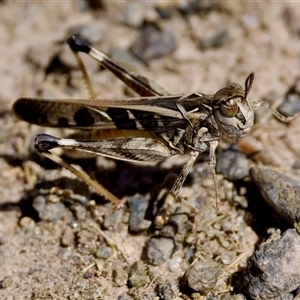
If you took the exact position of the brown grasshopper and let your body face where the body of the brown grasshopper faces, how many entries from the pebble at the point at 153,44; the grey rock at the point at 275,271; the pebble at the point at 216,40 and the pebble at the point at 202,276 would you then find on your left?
2

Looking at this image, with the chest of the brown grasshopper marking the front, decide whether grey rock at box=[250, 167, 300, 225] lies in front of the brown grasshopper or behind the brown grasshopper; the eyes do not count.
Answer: in front

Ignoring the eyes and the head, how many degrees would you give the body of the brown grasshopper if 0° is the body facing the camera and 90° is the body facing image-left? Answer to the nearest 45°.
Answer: approximately 270°

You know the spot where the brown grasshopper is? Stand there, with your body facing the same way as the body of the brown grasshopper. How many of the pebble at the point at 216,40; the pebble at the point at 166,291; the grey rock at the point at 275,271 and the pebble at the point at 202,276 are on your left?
1

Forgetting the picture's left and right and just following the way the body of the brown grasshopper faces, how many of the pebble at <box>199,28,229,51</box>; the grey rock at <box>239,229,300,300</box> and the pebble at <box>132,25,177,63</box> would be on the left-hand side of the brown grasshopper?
2

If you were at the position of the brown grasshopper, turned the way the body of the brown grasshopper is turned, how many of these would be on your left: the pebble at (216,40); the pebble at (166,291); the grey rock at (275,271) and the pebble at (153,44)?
2
